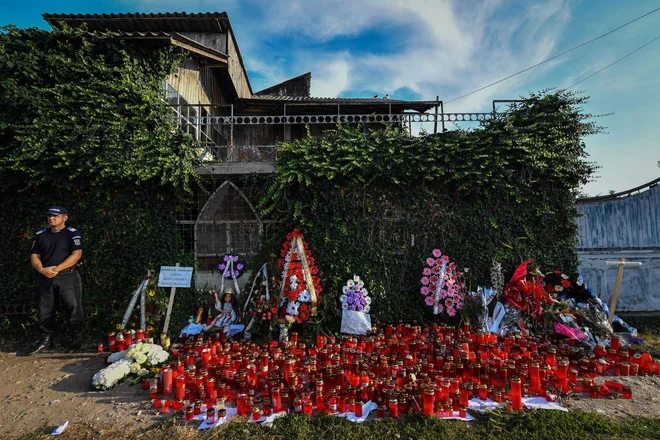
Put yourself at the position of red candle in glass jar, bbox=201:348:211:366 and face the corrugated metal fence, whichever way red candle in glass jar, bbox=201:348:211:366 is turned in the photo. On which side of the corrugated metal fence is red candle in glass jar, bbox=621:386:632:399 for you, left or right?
right

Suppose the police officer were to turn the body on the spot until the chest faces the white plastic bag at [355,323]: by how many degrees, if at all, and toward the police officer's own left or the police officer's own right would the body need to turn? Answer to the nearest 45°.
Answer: approximately 90° to the police officer's own left

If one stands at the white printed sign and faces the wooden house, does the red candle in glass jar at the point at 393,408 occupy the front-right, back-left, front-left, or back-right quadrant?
back-right

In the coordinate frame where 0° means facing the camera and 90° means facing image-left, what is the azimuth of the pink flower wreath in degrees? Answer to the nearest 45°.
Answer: approximately 0°

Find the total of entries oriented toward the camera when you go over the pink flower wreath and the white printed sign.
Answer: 2

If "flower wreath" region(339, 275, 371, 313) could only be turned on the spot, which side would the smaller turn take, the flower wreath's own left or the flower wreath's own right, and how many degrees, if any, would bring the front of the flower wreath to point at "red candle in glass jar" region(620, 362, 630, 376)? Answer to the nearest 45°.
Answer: approximately 90° to the flower wreath's own left

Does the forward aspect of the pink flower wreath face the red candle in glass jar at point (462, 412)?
yes

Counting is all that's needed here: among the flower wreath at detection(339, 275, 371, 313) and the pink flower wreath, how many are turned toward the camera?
2
